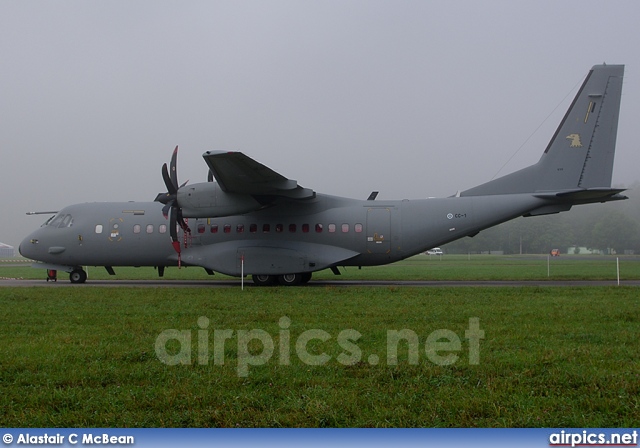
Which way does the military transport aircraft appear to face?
to the viewer's left

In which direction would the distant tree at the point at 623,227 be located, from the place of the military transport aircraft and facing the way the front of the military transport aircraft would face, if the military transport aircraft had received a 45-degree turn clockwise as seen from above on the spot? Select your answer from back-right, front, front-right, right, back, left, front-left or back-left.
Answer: right
